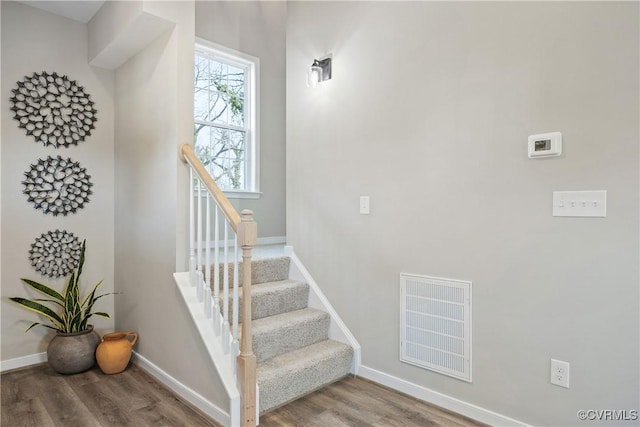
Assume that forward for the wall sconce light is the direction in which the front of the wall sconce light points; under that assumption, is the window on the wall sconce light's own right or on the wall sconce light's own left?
on the wall sconce light's own right

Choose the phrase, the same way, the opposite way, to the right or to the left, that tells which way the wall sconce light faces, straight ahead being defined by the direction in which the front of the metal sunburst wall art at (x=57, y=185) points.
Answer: to the right

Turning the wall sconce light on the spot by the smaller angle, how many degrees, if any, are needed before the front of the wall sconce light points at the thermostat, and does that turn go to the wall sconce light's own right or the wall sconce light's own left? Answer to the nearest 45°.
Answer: approximately 90° to the wall sconce light's own left

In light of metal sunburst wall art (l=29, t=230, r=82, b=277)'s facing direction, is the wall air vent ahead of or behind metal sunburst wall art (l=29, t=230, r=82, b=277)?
ahead

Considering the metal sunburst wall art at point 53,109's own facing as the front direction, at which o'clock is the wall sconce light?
The wall sconce light is roughly at 10 o'clock from the metal sunburst wall art.

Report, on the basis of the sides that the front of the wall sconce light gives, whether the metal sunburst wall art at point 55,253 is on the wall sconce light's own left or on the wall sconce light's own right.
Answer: on the wall sconce light's own right

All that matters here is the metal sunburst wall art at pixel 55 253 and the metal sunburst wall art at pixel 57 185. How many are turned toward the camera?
2

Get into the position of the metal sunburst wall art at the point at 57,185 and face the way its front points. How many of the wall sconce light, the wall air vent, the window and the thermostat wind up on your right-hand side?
0

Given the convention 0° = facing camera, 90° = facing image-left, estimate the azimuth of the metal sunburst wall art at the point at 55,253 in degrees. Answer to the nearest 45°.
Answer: approximately 0°

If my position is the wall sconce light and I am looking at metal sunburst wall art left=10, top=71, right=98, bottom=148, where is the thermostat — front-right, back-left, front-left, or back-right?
back-left

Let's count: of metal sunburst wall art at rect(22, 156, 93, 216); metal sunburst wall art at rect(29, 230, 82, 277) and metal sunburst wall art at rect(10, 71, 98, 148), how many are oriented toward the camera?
3

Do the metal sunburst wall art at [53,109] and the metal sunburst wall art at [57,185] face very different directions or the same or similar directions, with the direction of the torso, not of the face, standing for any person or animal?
same or similar directions

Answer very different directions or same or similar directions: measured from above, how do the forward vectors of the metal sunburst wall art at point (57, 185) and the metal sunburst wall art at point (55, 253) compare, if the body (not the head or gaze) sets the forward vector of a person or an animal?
same or similar directions

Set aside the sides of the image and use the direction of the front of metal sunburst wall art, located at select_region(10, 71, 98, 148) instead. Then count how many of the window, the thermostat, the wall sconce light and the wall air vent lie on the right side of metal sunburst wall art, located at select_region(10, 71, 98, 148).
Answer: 0

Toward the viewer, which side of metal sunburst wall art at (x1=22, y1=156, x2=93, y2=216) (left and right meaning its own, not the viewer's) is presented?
front

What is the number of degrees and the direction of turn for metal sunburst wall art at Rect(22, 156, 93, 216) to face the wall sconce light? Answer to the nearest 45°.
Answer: approximately 45° to its left

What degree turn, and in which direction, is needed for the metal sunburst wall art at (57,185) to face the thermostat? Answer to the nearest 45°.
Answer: approximately 45° to its left

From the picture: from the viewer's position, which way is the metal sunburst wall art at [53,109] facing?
facing the viewer
